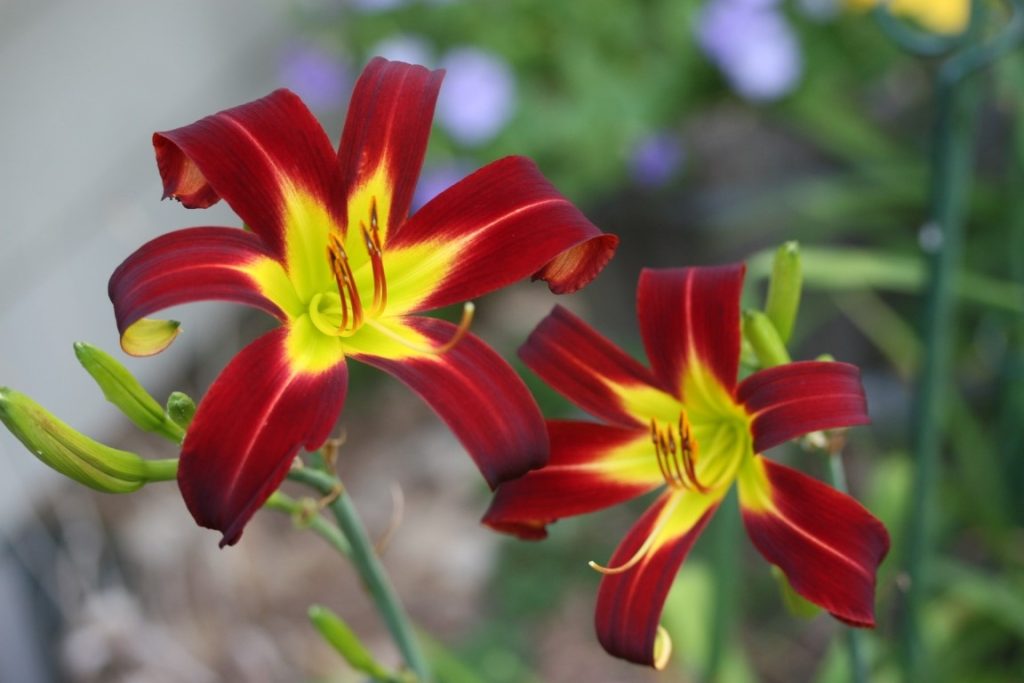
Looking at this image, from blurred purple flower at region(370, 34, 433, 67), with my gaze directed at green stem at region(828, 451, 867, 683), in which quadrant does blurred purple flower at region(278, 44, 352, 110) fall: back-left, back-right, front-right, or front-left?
back-right

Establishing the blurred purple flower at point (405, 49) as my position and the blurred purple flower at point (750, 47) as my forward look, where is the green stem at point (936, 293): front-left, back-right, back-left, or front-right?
front-right

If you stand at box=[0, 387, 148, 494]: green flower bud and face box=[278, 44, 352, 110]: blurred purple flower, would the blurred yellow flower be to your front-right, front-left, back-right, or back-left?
front-right

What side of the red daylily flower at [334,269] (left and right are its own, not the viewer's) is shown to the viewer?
front

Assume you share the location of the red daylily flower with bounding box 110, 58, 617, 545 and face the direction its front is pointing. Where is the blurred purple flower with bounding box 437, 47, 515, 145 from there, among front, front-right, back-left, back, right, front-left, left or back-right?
back

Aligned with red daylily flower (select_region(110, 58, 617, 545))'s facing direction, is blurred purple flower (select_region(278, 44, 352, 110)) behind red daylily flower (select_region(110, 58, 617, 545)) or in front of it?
behind

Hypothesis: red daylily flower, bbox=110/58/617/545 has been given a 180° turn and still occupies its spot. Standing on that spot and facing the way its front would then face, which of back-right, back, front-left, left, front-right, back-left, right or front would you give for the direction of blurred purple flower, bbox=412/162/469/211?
front

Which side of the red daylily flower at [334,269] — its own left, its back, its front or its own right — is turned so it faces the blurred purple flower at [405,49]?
back

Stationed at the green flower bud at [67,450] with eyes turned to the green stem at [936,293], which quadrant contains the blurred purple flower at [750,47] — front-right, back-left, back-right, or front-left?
front-left

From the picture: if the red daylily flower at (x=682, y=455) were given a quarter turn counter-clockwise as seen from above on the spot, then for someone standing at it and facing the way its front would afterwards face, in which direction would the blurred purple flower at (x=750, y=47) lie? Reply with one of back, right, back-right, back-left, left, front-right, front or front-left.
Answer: back-left

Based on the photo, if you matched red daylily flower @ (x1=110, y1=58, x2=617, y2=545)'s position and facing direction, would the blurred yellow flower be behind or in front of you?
behind

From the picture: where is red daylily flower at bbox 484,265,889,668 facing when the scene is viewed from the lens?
facing the viewer and to the left of the viewer

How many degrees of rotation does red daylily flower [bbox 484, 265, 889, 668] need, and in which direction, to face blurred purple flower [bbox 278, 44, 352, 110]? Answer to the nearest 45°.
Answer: approximately 135° to its right

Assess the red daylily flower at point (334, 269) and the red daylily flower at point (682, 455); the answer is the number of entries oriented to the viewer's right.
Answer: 0
